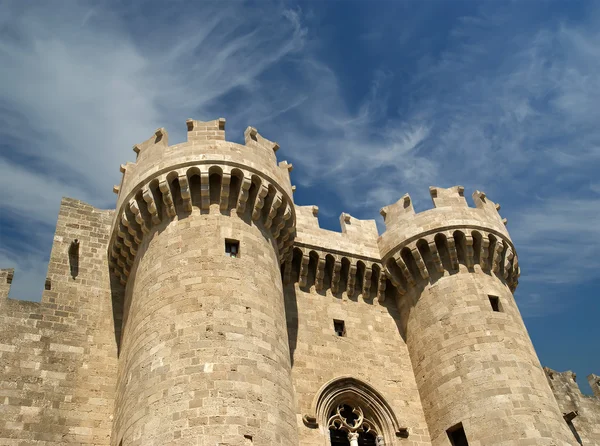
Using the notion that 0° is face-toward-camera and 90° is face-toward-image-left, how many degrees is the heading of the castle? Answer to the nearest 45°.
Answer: approximately 315°
